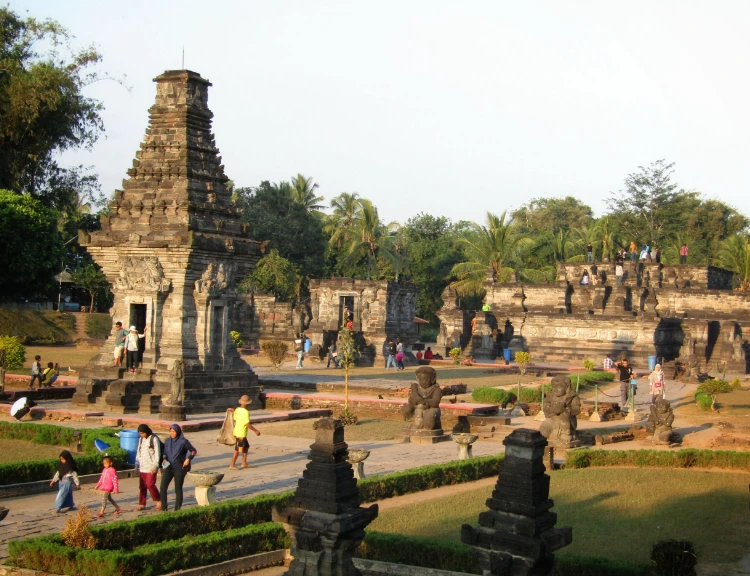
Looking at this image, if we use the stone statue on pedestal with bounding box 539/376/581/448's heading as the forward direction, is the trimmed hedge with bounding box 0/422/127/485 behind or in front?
in front

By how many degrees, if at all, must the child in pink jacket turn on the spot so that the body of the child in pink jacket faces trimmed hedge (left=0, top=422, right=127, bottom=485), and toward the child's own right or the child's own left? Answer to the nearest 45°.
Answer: approximately 135° to the child's own right

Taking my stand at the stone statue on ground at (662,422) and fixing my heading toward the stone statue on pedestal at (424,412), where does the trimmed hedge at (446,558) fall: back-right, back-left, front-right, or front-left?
front-left

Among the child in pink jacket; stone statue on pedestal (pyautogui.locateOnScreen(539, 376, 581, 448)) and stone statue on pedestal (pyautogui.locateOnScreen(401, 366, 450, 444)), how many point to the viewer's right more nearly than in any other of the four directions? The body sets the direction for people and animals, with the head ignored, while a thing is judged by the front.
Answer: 0

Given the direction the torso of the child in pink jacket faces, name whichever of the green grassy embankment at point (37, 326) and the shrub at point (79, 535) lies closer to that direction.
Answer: the shrub

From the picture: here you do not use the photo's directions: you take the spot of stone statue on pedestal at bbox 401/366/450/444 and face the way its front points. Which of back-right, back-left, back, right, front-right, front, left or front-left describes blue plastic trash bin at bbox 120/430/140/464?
front-right

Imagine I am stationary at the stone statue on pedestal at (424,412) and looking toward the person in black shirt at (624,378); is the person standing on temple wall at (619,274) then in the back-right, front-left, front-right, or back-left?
front-left

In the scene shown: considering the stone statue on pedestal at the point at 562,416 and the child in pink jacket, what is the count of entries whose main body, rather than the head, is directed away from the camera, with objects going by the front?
0

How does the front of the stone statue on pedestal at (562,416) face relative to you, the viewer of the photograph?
facing the viewer and to the left of the viewer

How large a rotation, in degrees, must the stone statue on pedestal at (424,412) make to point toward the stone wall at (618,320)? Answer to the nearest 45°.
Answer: approximately 180°

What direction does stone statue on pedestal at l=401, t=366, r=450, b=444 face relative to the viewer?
toward the camera

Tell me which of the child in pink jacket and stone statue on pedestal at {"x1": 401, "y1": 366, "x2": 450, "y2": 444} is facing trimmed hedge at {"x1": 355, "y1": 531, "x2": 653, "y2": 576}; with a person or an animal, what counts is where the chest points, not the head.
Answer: the stone statue on pedestal

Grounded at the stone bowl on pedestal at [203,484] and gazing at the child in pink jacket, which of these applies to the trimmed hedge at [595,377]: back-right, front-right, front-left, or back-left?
back-right

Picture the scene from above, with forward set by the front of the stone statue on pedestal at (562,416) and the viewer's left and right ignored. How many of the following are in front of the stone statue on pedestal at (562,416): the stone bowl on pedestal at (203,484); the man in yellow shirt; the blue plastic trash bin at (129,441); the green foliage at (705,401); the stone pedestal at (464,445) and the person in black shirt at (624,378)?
4

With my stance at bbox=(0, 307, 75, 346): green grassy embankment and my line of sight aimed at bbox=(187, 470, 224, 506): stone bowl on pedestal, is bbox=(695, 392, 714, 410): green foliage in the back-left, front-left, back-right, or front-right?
front-left

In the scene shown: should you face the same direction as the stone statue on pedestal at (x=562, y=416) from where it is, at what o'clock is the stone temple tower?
The stone temple tower is roughly at 4 o'clock from the stone statue on pedestal.
